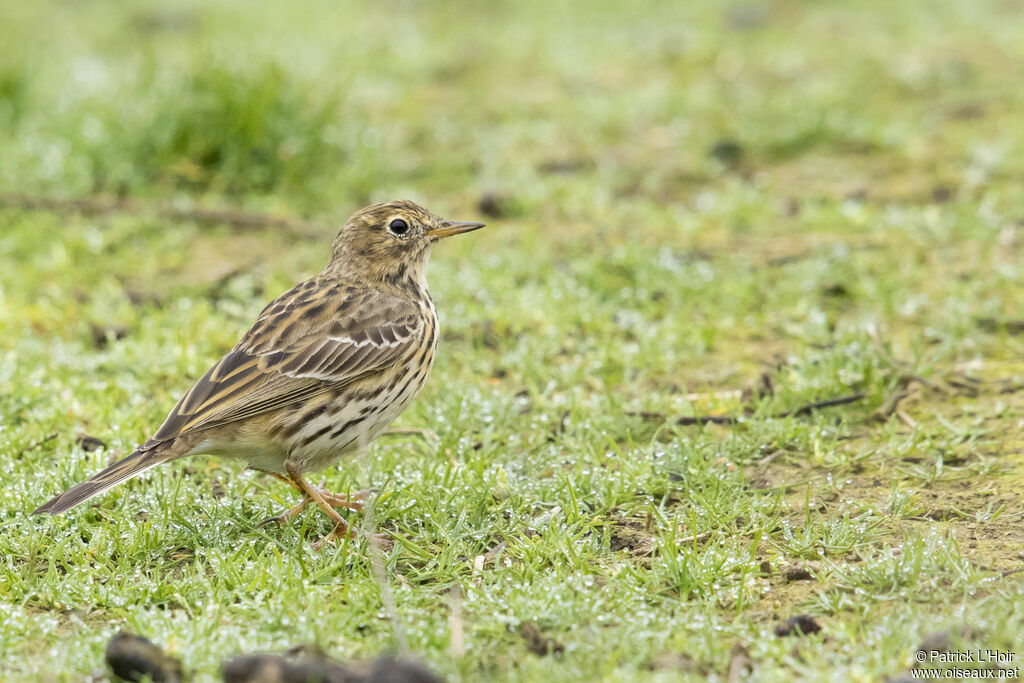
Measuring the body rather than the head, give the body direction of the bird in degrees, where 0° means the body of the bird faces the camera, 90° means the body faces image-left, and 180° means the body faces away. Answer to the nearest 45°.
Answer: approximately 270°
